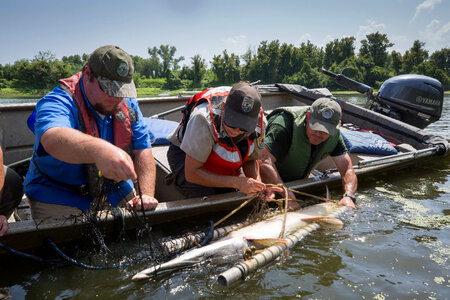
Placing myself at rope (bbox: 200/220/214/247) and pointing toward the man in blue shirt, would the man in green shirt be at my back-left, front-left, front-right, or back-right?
back-right

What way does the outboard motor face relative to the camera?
to the viewer's left

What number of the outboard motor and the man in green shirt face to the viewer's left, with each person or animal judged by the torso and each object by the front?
1

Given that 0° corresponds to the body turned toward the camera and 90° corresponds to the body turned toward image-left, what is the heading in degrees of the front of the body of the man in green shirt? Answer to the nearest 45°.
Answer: approximately 315°

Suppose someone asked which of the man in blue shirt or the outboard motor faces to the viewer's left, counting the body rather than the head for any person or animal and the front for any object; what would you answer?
the outboard motor

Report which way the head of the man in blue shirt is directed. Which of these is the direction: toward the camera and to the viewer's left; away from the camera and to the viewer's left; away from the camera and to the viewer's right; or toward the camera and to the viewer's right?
toward the camera and to the viewer's right

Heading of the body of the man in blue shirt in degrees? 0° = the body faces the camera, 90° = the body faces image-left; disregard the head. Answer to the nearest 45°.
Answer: approximately 315°

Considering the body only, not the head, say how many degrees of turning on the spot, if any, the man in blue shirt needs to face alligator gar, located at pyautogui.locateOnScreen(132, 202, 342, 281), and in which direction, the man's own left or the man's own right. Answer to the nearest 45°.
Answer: approximately 45° to the man's own left

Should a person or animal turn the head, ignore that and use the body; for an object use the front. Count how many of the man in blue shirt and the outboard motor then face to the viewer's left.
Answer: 1
